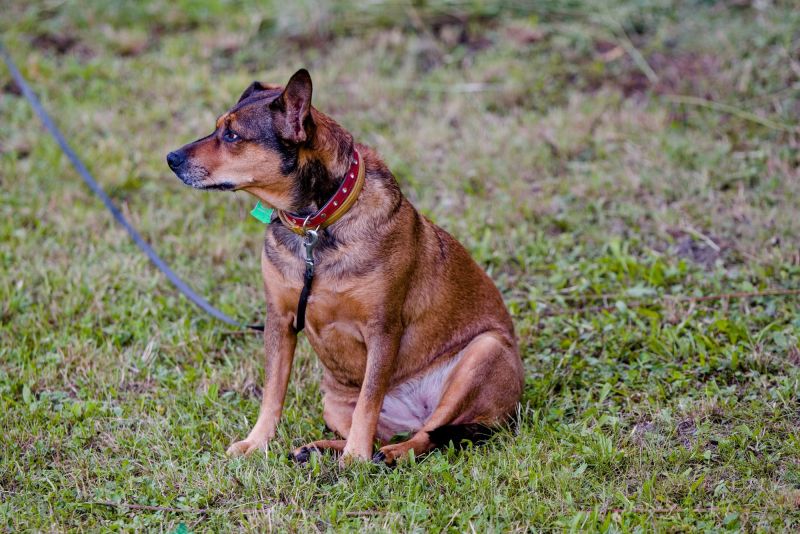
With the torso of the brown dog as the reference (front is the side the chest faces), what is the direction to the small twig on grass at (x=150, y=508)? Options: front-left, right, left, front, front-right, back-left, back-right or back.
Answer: front

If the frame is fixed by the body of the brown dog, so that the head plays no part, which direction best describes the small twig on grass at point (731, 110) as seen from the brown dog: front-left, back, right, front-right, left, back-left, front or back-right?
back

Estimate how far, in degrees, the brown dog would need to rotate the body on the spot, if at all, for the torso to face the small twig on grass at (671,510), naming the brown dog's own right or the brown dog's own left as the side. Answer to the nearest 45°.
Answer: approximately 90° to the brown dog's own left

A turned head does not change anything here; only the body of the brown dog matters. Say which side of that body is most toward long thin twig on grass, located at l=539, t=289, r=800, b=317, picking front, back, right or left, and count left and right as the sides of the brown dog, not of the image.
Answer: back

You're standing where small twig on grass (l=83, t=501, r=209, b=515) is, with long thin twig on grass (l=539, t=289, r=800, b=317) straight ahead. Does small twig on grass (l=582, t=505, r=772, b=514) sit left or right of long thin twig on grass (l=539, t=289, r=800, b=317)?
right

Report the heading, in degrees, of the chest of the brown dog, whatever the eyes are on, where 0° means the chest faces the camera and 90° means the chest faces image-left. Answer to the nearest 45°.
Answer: approximately 45°
